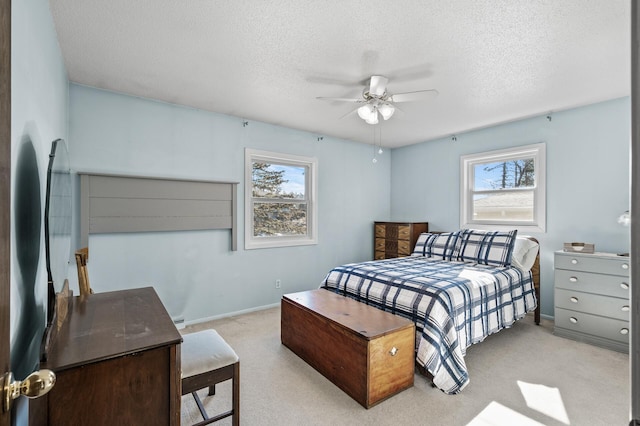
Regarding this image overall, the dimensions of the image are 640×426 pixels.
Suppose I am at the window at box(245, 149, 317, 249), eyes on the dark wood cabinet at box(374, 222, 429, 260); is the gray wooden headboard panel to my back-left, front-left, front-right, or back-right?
back-right

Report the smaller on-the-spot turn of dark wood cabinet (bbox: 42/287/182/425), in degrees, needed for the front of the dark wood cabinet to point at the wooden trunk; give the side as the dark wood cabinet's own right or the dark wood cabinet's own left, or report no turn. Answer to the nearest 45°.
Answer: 0° — it already faces it

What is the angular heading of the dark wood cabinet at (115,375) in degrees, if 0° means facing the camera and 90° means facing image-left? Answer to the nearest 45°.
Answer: approximately 270°

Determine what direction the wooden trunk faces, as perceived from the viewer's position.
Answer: facing the viewer and to the left of the viewer

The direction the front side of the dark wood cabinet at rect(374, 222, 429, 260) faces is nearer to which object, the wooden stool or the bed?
the wooden stool

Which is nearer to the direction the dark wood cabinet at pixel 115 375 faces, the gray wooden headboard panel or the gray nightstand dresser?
the gray nightstand dresser

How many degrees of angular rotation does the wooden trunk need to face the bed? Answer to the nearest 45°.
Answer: approximately 180°

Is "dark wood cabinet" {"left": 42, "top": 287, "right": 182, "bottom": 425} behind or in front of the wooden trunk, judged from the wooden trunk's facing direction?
in front
